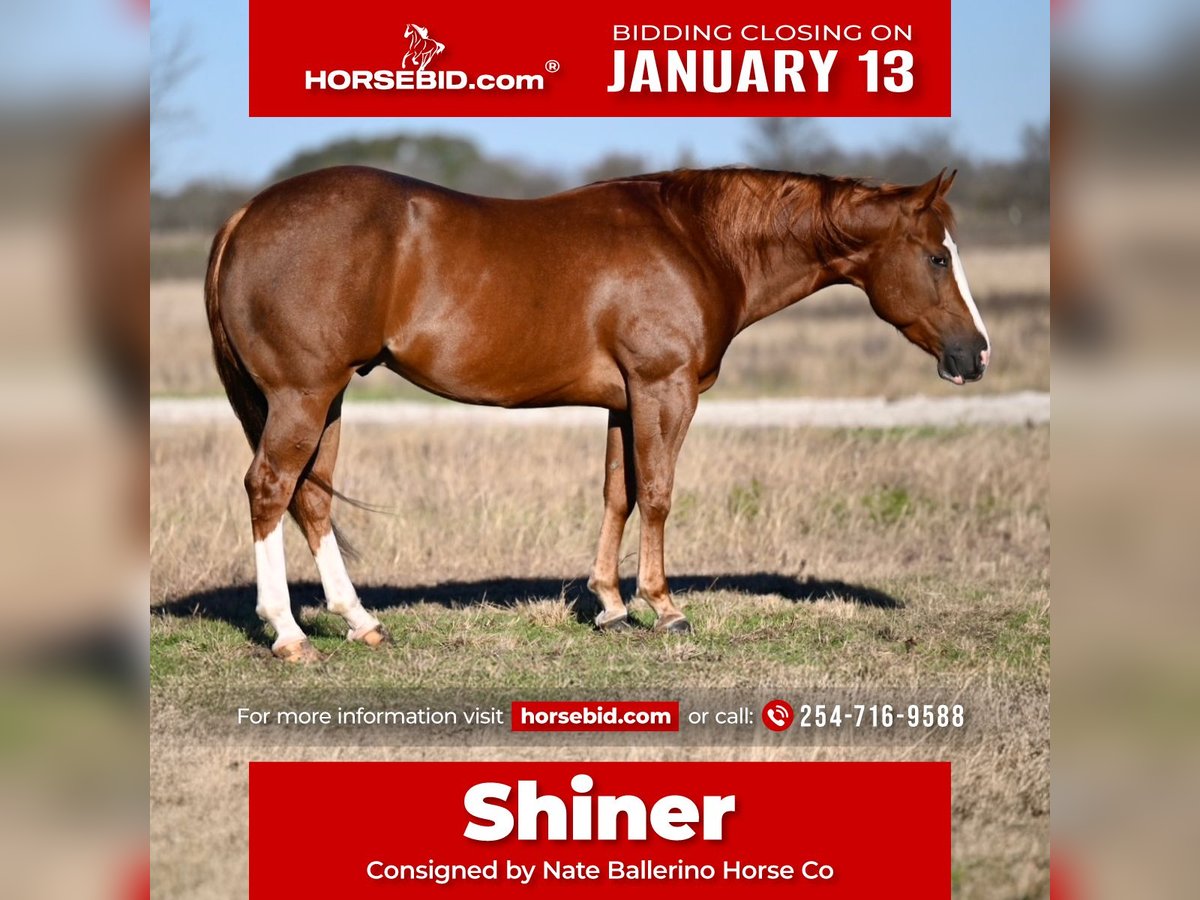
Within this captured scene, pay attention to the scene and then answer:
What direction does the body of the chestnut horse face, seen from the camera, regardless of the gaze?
to the viewer's right
